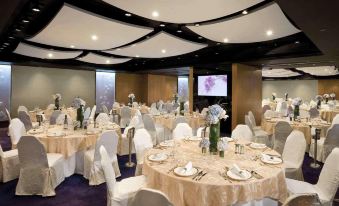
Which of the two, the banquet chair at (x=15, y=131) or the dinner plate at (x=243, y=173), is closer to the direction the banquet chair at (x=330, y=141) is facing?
the banquet chair

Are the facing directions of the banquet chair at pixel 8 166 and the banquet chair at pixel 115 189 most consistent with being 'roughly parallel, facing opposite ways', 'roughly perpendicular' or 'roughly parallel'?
roughly parallel

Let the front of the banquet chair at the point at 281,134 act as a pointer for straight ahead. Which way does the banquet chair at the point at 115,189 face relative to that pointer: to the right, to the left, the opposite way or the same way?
the same way

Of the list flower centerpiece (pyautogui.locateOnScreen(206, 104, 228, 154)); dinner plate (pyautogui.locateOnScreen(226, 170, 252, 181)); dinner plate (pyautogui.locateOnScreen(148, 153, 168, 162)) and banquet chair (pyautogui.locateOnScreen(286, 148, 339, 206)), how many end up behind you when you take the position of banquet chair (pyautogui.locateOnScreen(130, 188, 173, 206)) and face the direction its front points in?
0

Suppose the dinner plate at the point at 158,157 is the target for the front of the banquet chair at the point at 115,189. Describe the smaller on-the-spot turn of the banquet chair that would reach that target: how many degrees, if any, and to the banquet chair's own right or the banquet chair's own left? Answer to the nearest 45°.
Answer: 0° — it already faces it

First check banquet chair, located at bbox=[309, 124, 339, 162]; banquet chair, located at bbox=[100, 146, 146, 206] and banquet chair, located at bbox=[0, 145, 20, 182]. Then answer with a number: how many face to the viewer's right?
2

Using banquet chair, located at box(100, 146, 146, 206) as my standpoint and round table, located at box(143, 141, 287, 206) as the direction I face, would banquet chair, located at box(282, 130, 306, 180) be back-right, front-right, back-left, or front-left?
front-left

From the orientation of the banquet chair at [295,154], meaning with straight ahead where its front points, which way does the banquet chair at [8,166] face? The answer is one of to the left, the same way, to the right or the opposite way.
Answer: the opposite way

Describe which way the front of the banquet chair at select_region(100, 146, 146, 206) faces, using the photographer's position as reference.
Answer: facing to the right of the viewer

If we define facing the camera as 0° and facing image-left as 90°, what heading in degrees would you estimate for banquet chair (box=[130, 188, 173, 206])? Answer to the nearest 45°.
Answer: approximately 225°

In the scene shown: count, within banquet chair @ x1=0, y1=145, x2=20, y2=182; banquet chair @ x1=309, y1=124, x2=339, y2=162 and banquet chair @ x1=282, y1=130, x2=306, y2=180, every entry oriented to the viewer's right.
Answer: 1

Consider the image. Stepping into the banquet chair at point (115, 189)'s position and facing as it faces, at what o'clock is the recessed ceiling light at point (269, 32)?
The recessed ceiling light is roughly at 11 o'clock from the banquet chair.

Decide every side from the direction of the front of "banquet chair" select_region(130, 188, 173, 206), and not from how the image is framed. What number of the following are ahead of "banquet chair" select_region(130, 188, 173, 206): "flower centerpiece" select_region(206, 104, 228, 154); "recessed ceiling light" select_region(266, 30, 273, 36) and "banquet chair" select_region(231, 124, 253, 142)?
3

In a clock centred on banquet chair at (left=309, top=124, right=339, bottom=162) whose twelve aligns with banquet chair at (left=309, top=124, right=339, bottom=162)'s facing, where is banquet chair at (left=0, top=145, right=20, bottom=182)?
banquet chair at (left=0, top=145, right=20, bottom=182) is roughly at 9 o'clock from banquet chair at (left=309, top=124, right=339, bottom=162).

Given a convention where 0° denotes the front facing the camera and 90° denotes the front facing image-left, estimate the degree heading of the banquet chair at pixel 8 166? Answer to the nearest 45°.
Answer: approximately 270°

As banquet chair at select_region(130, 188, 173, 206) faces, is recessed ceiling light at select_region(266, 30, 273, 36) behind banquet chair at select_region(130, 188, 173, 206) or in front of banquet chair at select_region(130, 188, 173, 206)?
in front

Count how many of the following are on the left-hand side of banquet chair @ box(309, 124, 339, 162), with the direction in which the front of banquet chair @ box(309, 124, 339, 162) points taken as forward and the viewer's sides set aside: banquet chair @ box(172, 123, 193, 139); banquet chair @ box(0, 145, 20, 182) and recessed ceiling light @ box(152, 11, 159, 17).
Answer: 3

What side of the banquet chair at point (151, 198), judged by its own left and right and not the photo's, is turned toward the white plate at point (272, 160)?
front

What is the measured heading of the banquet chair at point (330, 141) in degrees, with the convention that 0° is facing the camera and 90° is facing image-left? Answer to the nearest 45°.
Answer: approximately 135°
